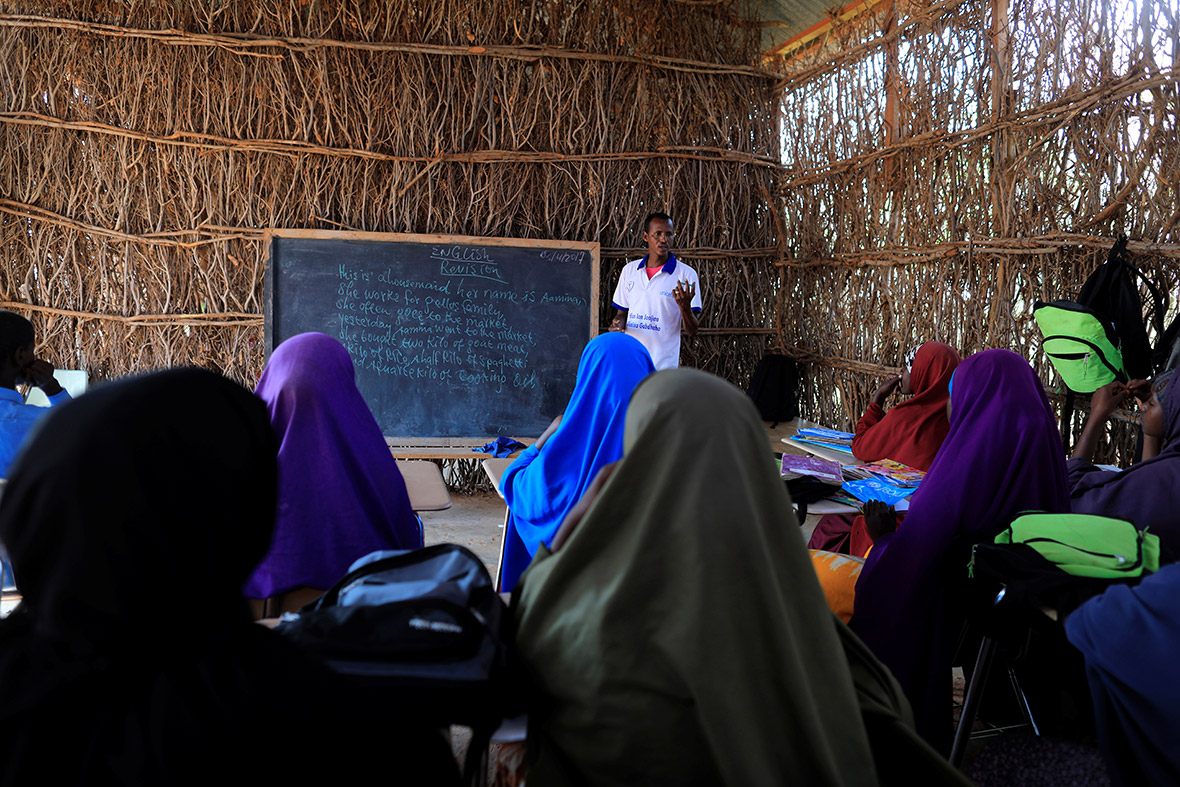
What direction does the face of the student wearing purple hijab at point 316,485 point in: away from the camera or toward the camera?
away from the camera

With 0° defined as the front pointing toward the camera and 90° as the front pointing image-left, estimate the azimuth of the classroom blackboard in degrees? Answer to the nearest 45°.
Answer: approximately 0°

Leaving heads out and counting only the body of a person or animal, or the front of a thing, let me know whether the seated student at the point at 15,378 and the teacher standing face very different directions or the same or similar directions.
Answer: very different directions

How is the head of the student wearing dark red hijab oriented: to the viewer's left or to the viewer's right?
to the viewer's left

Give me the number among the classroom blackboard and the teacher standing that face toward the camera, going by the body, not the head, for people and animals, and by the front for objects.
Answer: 2

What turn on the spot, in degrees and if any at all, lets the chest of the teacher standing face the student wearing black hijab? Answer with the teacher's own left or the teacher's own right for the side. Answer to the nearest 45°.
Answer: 0° — they already face them

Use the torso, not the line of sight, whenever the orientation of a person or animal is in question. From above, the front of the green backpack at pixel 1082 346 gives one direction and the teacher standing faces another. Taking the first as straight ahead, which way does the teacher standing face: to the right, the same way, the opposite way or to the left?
to the left

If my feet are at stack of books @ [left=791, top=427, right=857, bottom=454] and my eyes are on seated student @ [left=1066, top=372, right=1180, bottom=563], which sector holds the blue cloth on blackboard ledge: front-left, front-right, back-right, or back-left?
back-right

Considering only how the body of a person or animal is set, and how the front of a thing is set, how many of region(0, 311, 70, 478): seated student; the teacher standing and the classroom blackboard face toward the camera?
2

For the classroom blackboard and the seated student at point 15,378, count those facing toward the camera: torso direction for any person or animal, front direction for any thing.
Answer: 1

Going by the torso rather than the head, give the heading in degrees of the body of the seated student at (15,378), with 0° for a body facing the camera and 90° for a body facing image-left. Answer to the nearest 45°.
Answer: approximately 225°

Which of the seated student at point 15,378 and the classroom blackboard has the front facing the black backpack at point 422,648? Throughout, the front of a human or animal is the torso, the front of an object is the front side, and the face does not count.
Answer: the classroom blackboard

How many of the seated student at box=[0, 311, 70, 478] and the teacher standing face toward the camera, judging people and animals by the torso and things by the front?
1

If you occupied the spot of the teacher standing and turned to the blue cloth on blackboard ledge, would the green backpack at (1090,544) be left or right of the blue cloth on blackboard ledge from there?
left
